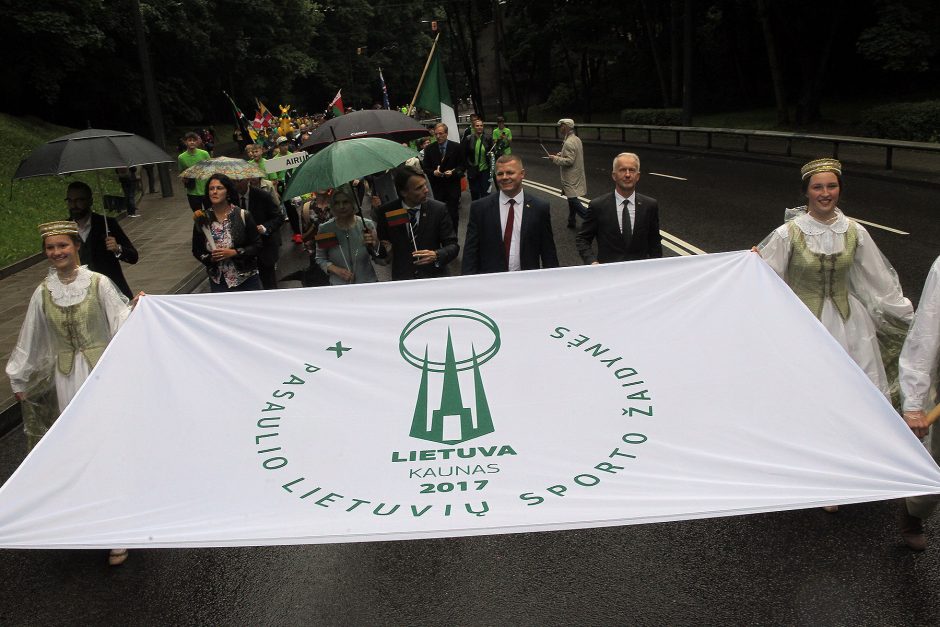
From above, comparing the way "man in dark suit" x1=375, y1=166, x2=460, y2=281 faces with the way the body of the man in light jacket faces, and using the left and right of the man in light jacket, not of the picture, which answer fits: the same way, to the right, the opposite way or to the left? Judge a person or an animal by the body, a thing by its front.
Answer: to the left

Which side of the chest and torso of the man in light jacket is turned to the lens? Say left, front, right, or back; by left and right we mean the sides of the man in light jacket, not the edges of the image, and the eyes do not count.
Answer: left

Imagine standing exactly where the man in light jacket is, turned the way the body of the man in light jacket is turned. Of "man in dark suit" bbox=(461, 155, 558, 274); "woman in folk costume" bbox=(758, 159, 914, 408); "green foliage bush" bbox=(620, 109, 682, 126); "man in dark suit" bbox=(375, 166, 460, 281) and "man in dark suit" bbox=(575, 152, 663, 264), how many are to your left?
4

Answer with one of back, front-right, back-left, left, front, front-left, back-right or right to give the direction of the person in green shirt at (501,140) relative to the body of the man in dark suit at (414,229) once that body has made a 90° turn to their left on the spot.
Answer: left

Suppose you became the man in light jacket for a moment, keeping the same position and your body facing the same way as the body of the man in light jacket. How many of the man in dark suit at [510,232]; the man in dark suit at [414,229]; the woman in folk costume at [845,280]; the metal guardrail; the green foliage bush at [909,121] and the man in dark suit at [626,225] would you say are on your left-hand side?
4
